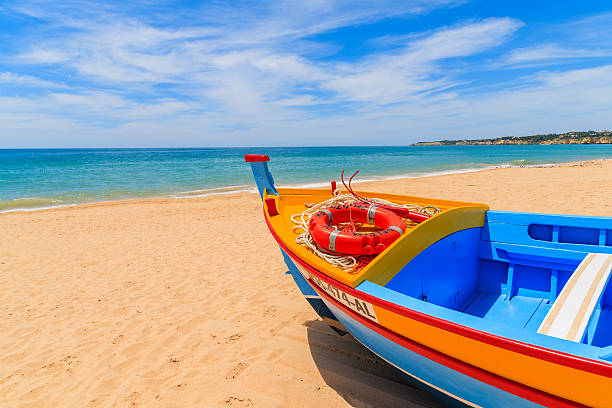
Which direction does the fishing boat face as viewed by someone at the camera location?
facing away from the viewer and to the left of the viewer
